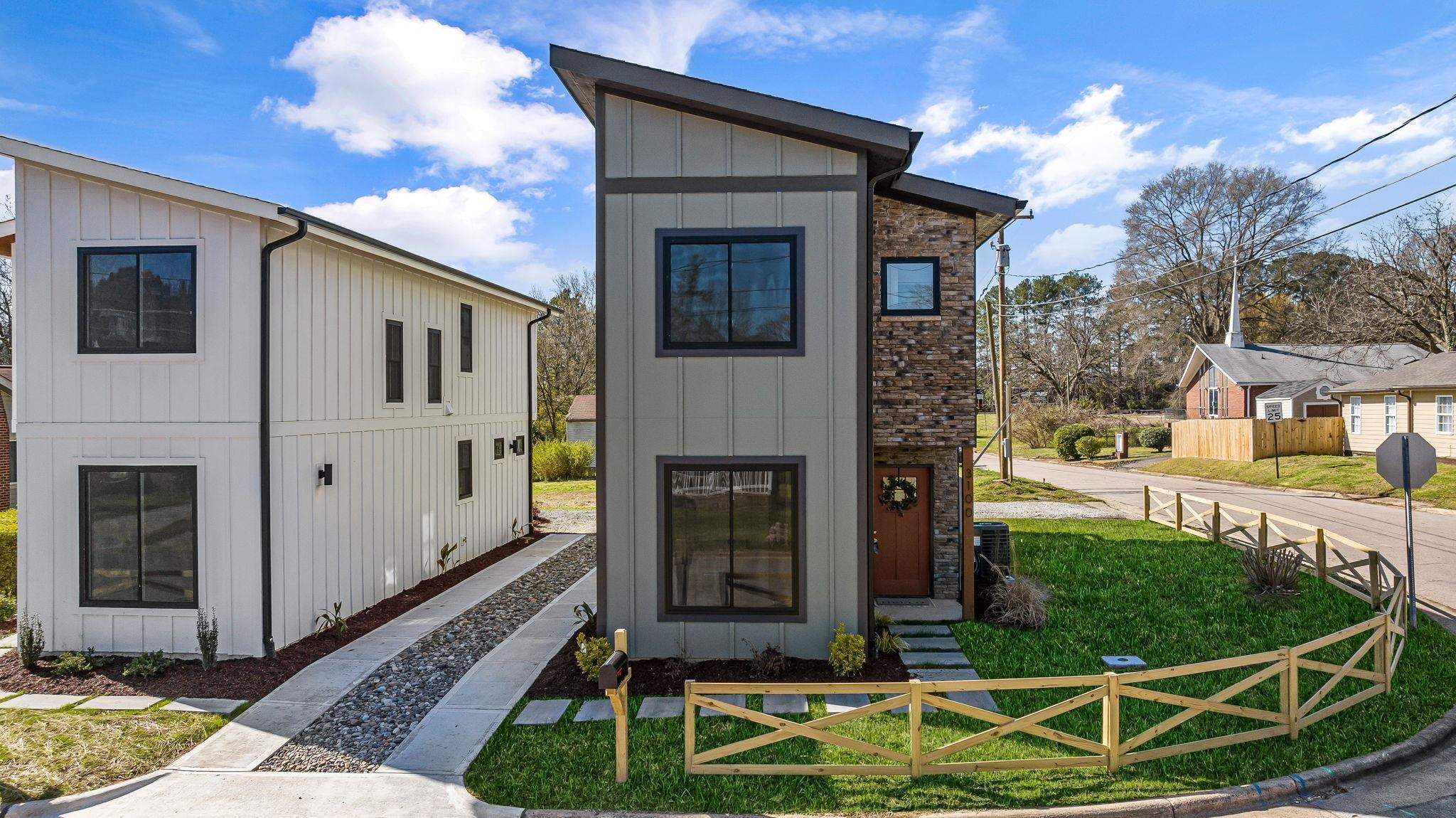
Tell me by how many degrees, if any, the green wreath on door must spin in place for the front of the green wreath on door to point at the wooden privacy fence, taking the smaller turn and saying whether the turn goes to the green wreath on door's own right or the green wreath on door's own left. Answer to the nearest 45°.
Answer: approximately 135° to the green wreath on door's own left

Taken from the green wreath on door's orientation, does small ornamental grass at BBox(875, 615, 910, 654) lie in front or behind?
in front

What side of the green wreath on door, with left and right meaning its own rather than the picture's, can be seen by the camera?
front

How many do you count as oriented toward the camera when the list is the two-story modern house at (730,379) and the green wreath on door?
2

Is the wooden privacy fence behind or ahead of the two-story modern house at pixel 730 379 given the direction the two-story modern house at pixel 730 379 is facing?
behind

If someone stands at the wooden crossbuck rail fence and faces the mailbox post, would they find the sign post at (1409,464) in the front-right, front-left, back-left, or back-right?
back-right

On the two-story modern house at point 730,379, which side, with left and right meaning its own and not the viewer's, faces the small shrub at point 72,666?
right

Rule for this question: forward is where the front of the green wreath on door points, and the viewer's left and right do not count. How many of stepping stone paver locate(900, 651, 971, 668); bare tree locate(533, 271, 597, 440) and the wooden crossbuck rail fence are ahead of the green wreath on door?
2

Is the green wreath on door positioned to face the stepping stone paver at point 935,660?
yes

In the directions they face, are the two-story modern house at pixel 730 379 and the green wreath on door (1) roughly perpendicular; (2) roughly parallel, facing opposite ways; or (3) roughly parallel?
roughly parallel

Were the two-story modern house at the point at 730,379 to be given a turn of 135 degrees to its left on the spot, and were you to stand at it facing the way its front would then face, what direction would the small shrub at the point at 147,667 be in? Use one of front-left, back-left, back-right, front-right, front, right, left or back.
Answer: back-left
